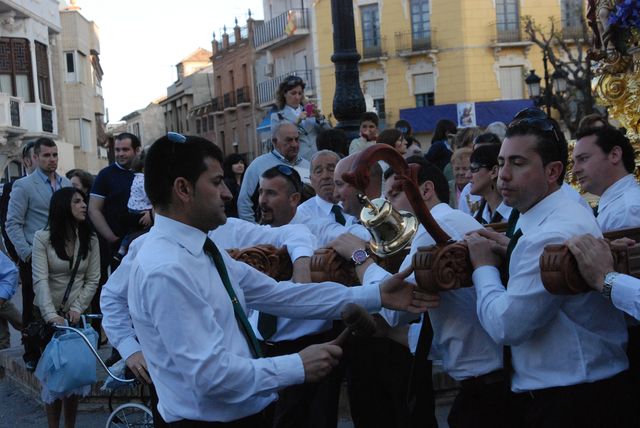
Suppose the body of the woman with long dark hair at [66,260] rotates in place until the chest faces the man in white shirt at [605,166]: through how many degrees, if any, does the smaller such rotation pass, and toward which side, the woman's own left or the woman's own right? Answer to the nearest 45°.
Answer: approximately 45° to the woman's own left

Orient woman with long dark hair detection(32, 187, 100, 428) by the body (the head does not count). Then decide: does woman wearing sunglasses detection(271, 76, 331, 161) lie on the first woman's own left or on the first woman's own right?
on the first woman's own left

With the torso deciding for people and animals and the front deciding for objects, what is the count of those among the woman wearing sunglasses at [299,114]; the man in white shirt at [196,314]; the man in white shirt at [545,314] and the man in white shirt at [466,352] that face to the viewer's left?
2

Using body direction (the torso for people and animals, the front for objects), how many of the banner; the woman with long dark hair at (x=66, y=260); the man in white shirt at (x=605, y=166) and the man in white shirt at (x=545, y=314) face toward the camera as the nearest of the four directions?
2

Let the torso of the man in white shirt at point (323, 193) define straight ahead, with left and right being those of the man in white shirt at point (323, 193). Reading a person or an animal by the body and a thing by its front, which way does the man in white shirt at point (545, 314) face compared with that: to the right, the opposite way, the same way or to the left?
to the right

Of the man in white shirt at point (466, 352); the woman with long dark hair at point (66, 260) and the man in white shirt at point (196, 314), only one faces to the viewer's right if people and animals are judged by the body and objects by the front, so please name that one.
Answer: the man in white shirt at point (196, 314)

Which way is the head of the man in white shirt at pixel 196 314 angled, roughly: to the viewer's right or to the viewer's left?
to the viewer's right

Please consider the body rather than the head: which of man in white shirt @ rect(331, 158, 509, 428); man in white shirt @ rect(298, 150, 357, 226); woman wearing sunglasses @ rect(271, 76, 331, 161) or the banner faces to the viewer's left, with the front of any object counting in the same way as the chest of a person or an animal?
man in white shirt @ rect(331, 158, 509, 428)

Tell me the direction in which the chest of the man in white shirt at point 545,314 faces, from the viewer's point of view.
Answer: to the viewer's left

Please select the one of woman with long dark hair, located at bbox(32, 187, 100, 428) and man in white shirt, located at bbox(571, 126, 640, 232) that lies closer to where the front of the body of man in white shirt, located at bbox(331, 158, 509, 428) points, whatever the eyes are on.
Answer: the woman with long dark hair

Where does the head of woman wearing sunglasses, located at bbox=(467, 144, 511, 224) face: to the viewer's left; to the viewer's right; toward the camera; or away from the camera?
to the viewer's left

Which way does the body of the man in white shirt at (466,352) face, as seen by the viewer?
to the viewer's left
